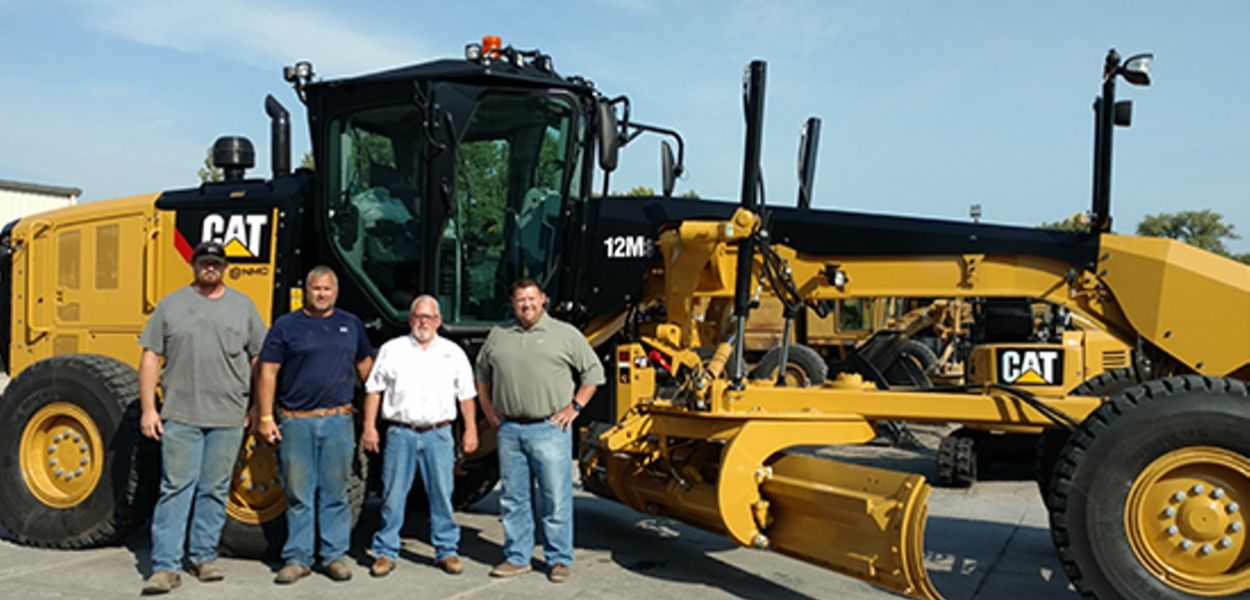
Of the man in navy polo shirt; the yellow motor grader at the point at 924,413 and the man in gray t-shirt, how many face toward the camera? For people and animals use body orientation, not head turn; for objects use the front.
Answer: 2

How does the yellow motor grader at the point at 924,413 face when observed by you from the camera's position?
facing to the right of the viewer

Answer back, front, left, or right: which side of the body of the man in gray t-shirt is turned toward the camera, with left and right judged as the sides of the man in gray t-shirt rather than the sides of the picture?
front

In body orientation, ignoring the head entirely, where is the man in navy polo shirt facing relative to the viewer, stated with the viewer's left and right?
facing the viewer

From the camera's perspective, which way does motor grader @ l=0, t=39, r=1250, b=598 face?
to the viewer's right

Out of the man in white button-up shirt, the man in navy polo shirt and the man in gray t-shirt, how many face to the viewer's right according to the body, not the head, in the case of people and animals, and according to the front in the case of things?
0

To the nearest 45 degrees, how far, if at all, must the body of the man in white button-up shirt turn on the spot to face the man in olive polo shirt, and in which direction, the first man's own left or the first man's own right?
approximately 90° to the first man's own left

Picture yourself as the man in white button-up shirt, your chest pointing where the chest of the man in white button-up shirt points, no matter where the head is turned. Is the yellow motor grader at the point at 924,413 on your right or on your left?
on your left

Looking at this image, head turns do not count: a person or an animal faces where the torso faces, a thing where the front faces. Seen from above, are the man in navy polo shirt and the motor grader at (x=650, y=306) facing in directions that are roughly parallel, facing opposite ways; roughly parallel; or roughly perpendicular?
roughly perpendicular

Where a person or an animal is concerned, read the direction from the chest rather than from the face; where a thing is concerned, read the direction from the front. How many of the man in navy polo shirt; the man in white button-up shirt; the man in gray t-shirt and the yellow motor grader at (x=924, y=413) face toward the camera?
3

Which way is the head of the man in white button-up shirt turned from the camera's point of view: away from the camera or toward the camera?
toward the camera

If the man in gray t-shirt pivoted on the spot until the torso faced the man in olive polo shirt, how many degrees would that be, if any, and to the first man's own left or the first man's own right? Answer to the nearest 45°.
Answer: approximately 90° to the first man's own left

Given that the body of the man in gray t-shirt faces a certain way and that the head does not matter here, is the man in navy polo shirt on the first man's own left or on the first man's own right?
on the first man's own left
